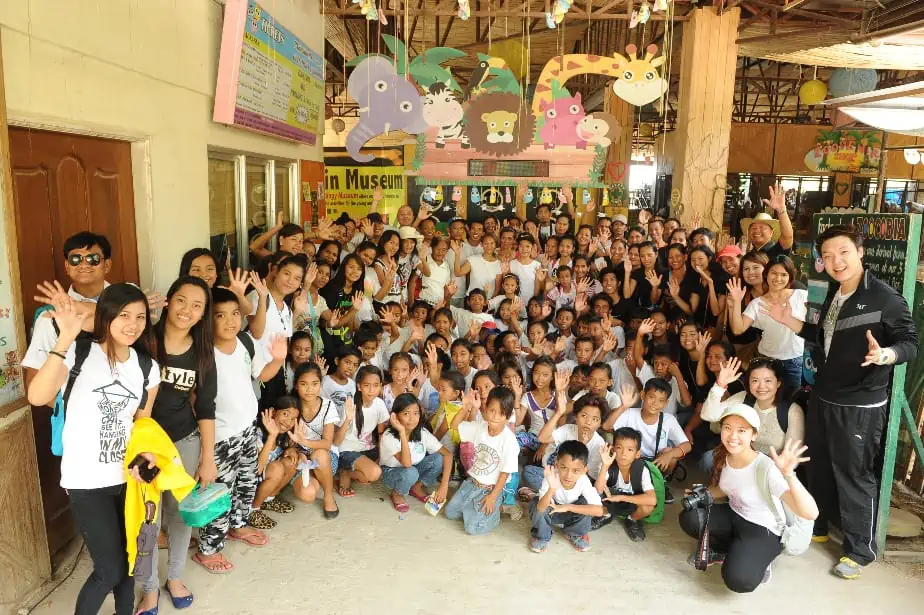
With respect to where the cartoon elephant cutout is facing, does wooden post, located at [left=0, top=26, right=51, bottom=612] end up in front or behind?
in front

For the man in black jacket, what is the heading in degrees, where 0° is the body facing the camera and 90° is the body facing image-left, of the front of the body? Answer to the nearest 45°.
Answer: approximately 45°

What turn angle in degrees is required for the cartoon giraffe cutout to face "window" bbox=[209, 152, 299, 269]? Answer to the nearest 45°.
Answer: approximately 90° to its right

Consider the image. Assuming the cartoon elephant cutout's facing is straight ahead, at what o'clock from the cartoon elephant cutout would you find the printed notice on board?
The printed notice on board is roughly at 3 o'clock from the cartoon elephant cutout.

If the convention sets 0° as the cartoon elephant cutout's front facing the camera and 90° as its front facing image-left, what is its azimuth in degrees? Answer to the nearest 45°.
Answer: approximately 0°

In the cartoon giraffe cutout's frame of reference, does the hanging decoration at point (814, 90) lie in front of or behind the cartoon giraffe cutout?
behind

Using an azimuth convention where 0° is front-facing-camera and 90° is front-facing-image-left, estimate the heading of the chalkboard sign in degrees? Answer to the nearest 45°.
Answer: approximately 0°

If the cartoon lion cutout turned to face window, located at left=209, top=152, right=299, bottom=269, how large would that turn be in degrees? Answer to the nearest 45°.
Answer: approximately 90° to its right

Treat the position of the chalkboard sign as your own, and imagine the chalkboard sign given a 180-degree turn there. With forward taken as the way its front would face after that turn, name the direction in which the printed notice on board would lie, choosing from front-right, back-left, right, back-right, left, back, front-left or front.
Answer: left

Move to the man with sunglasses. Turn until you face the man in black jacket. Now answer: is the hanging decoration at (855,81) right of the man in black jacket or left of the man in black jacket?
left

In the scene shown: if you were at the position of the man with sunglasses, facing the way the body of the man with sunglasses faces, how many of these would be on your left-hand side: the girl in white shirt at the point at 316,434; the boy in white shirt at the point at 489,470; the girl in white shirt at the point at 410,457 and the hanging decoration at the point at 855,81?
4
